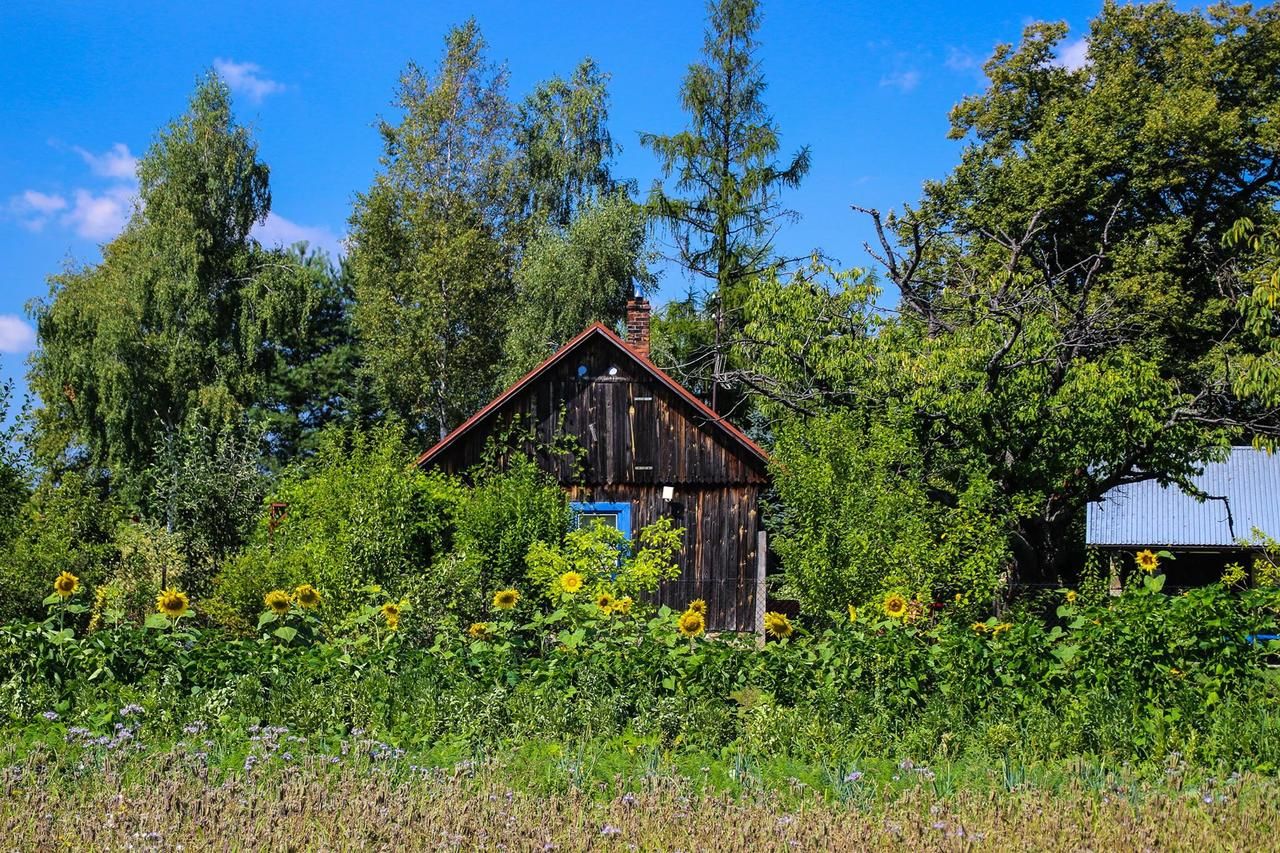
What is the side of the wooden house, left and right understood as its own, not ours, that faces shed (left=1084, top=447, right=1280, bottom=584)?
left

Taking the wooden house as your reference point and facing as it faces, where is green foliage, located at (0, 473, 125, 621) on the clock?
The green foliage is roughly at 2 o'clock from the wooden house.

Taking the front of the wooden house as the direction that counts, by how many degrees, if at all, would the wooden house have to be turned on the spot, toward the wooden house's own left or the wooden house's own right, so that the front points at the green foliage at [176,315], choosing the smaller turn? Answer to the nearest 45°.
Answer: approximately 135° to the wooden house's own right

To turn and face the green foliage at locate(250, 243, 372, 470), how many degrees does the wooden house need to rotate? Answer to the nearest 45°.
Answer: approximately 135° to its right

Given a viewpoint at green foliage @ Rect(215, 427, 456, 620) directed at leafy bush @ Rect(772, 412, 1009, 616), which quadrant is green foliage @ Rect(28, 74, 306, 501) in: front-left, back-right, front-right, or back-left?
back-left

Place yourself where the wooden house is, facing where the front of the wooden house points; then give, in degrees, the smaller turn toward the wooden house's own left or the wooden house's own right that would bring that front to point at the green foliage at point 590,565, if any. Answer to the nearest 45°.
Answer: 0° — it already faces it

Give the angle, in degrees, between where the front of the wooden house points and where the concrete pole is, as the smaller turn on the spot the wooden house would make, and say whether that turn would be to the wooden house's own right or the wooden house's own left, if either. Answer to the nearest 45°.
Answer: approximately 90° to the wooden house's own left

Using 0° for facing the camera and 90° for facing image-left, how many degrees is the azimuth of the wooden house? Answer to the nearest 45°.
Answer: approximately 0°

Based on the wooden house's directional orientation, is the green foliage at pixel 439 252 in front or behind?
behind

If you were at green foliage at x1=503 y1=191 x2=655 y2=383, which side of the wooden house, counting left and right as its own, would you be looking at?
back
